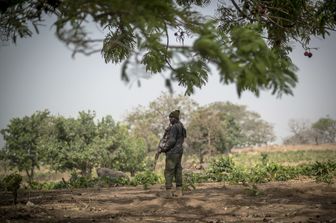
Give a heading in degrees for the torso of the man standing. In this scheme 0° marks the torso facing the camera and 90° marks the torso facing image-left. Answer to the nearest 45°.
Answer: approximately 90°
